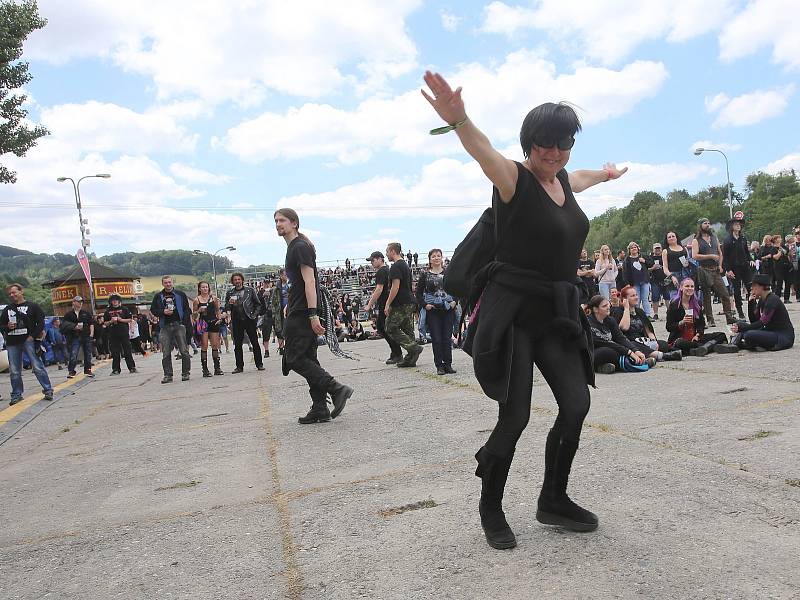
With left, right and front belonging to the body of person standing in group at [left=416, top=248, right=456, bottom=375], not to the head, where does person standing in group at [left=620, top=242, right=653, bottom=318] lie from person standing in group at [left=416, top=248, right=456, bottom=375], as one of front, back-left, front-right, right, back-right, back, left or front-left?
back-left

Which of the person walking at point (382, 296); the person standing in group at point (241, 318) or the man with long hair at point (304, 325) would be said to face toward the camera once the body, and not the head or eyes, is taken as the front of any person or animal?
the person standing in group at point (241, 318)

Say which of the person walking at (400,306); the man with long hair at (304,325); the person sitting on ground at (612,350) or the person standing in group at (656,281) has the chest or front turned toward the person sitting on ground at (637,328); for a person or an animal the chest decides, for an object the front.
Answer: the person standing in group at (656,281)

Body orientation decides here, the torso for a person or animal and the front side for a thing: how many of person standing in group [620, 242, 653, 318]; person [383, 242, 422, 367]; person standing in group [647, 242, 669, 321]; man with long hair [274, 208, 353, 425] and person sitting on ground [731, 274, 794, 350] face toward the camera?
2

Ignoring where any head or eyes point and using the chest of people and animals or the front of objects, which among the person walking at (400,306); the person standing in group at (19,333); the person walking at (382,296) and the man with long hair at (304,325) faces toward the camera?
the person standing in group at (19,333)

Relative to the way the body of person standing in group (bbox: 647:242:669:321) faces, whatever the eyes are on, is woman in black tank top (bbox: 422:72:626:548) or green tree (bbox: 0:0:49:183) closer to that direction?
the woman in black tank top

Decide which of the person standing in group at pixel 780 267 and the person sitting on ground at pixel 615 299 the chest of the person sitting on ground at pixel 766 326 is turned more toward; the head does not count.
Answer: the person sitting on ground

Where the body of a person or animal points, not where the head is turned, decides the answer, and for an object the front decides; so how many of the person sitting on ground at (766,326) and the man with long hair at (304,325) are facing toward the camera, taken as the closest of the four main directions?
0

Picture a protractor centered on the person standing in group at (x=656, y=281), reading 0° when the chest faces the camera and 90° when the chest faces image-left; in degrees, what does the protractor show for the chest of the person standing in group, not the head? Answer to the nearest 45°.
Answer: approximately 0°
